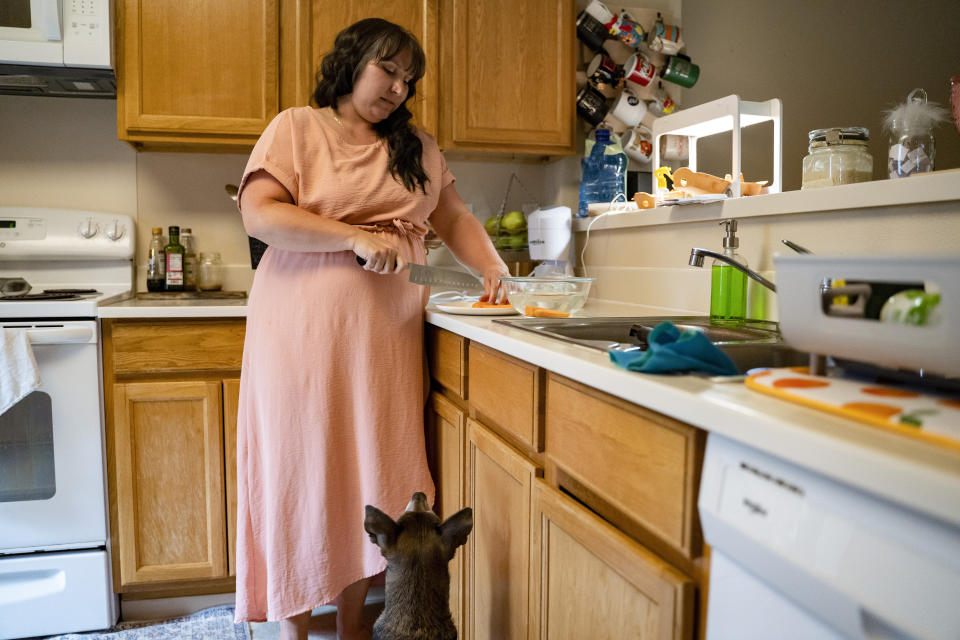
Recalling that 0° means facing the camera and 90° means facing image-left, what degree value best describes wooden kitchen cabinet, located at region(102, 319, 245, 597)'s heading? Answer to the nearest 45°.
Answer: approximately 0°

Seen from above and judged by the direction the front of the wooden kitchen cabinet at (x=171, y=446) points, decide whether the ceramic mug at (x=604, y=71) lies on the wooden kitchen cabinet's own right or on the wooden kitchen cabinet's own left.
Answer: on the wooden kitchen cabinet's own left

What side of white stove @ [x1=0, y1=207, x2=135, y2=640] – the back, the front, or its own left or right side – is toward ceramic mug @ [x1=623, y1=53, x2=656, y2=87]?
left

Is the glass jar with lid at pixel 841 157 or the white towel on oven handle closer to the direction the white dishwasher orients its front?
the white towel on oven handle

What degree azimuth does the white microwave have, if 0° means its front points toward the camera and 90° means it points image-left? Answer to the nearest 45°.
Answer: approximately 0°

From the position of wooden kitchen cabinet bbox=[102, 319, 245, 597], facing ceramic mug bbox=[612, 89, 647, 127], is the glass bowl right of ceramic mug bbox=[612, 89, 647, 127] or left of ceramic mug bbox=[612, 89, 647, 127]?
right

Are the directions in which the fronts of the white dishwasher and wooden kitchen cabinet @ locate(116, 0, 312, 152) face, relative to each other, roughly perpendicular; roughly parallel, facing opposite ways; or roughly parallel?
roughly perpendicular

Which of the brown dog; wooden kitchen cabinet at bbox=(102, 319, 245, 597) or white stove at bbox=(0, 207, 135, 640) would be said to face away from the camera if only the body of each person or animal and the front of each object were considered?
the brown dog

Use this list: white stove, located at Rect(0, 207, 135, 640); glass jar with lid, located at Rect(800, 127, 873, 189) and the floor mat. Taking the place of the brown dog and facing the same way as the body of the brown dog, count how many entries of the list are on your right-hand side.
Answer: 1

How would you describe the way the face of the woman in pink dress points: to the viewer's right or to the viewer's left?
to the viewer's right
